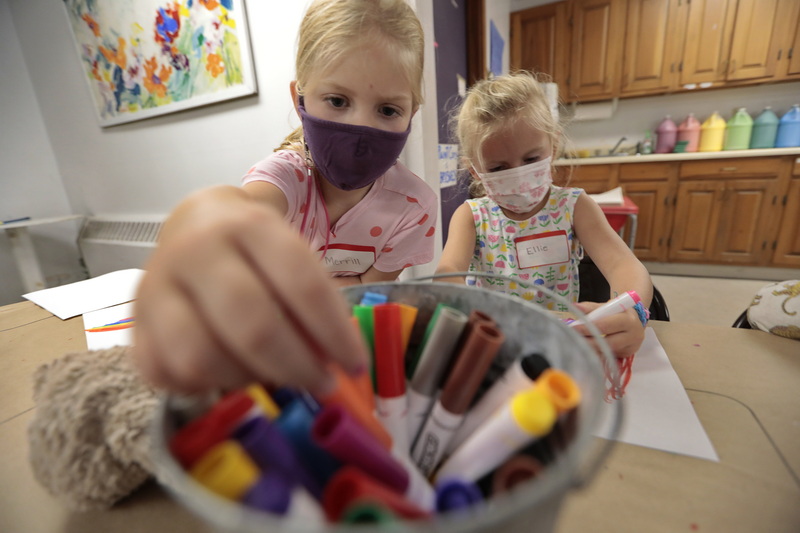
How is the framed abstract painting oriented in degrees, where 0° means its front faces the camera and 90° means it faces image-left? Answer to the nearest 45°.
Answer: approximately 0°

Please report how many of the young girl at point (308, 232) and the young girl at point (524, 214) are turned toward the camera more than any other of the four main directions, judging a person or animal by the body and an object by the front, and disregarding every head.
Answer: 2

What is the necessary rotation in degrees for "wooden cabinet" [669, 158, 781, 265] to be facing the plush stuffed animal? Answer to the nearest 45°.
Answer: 0° — it already faces it

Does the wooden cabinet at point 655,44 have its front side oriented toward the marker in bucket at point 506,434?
yes

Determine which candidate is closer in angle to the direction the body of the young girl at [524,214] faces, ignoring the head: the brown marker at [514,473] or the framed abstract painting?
the brown marker

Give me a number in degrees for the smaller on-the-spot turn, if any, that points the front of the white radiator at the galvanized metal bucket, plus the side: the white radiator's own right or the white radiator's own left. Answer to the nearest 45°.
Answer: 0° — it already faces it

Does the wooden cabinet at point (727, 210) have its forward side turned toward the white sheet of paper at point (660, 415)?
yes

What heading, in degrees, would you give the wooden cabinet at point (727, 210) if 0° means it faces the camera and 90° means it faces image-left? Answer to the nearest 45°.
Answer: approximately 0°
